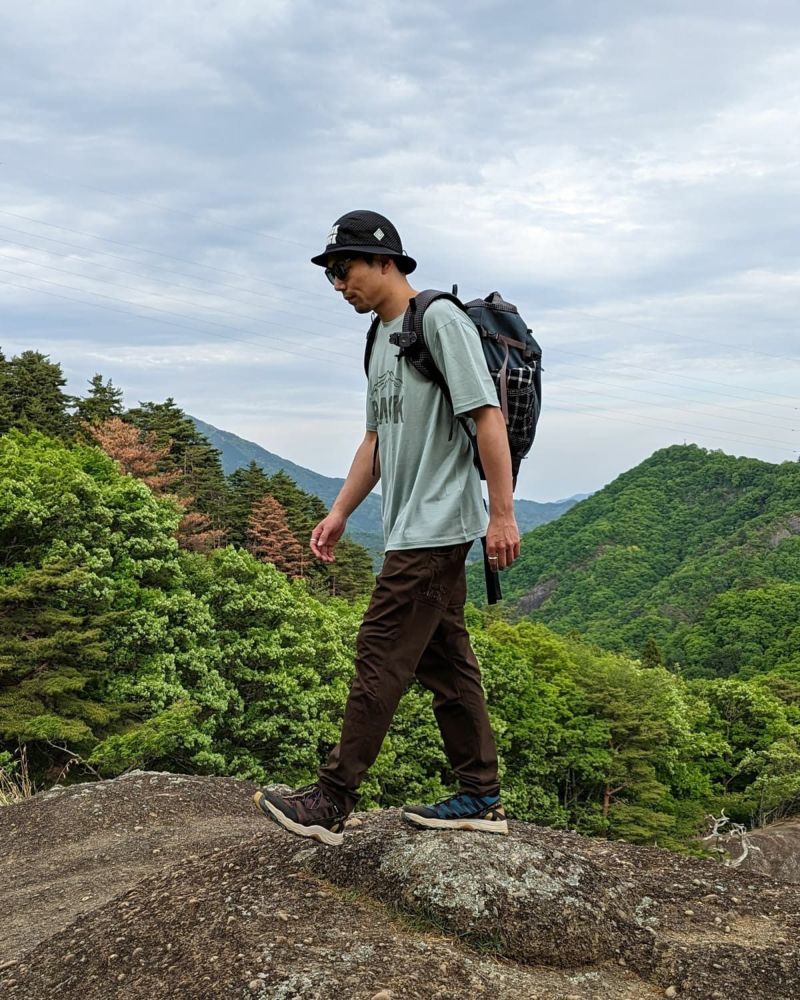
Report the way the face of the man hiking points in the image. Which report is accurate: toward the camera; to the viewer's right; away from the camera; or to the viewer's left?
to the viewer's left

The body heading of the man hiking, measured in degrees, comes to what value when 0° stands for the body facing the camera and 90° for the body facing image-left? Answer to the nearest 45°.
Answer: approximately 90°
